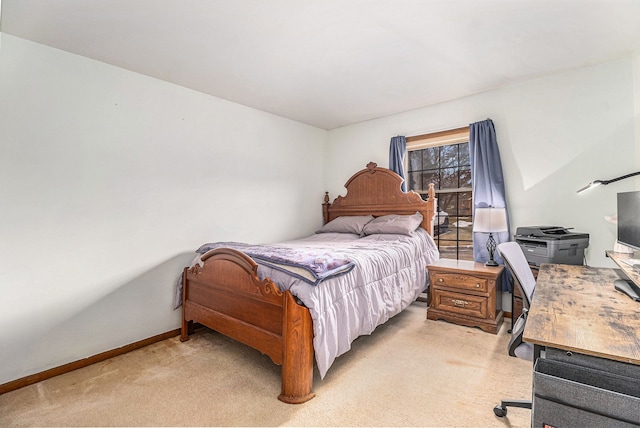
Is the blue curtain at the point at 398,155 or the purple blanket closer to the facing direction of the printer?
the purple blanket

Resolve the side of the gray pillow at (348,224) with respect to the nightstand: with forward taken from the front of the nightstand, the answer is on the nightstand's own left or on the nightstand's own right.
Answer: on the nightstand's own right

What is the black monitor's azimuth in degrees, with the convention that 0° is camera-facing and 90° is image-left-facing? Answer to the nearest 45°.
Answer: approximately 45°

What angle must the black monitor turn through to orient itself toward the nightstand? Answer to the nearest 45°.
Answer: approximately 45° to its right

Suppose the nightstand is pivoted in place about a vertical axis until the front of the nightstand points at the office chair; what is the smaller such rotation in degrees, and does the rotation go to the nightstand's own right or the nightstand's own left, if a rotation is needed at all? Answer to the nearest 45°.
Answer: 0° — it already faces it
